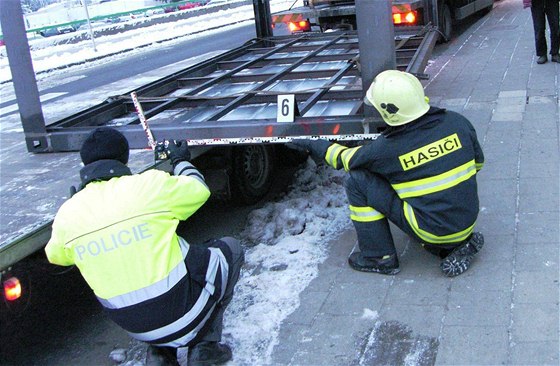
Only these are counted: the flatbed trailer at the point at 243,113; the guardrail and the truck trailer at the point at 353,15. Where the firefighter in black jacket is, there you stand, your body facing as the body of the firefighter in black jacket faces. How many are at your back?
0

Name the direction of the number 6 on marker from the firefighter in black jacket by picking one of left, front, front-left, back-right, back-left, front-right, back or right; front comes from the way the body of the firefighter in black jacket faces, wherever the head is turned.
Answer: front

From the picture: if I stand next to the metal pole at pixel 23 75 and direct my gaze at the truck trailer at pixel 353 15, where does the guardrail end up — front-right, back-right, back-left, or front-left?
front-left

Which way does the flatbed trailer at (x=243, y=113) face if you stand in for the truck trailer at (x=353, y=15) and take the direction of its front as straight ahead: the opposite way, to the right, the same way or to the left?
the same way

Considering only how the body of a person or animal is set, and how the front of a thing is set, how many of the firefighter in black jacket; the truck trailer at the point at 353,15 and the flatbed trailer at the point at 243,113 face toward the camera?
0

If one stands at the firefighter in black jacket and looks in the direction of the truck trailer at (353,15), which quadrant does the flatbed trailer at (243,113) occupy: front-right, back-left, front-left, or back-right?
front-left

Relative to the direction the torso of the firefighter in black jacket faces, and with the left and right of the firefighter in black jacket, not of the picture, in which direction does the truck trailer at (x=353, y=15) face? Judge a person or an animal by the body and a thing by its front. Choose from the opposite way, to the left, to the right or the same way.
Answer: to the right

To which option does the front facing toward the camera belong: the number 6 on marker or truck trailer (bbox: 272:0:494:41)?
the number 6 on marker

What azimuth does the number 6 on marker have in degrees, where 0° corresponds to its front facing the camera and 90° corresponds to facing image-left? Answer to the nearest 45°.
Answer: approximately 0°

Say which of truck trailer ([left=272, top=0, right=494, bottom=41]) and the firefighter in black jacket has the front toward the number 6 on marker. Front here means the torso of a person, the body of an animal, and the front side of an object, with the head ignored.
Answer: the firefighter in black jacket

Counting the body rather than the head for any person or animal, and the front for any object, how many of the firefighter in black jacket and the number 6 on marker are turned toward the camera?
1

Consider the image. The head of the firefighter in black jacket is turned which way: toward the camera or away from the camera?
away from the camera

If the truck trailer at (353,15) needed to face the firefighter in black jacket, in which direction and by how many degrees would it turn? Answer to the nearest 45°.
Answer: approximately 135° to its right

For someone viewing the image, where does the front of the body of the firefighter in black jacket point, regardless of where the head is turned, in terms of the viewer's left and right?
facing away from the viewer and to the left of the viewer

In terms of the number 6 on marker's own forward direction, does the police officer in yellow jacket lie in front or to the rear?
in front

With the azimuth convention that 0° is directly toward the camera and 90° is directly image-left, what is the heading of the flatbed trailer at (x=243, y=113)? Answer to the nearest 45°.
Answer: approximately 225°

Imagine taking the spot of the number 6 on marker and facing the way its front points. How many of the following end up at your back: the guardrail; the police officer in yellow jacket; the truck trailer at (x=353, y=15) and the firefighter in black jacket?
2

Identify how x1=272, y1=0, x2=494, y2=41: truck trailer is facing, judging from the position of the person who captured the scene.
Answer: facing away from the viewer and to the right of the viewer

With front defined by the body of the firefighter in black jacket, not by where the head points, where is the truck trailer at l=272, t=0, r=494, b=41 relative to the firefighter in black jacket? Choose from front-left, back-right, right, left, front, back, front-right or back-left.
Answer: front-right

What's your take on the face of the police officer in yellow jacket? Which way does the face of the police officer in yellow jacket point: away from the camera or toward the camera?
away from the camera
